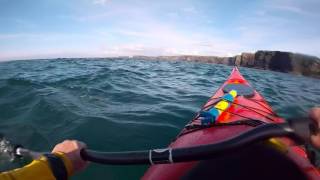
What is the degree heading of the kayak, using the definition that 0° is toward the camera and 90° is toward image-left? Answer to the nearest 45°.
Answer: approximately 180°
